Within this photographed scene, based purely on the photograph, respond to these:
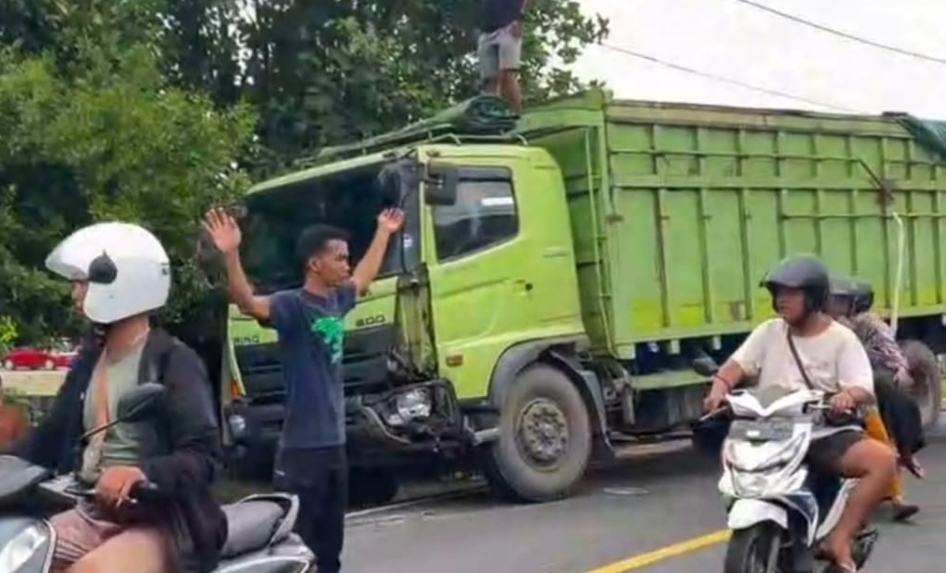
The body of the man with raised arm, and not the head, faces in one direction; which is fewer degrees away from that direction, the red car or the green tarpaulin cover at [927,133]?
the green tarpaulin cover

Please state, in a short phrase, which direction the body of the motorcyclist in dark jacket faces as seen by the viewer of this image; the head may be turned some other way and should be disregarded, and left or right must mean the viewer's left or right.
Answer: facing the viewer and to the left of the viewer

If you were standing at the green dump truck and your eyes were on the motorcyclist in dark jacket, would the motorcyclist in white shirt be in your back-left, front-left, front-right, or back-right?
front-left

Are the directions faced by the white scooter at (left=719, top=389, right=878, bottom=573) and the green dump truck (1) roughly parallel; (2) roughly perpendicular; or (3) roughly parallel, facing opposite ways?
roughly parallel

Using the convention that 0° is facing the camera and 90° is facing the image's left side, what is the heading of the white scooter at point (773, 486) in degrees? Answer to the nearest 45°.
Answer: approximately 45°

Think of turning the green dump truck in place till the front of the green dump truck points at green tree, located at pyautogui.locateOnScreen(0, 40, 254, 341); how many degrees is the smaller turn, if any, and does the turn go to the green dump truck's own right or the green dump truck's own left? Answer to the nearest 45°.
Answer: approximately 45° to the green dump truck's own right

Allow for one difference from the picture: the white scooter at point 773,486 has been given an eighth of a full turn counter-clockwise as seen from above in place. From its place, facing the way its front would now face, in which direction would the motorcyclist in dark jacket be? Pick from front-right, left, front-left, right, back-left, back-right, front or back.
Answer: front-right

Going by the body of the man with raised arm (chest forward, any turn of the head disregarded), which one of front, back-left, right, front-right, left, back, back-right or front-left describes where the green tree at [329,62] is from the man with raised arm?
back-left

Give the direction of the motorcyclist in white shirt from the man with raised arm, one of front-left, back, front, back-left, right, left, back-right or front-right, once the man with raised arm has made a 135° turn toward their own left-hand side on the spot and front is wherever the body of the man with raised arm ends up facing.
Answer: right

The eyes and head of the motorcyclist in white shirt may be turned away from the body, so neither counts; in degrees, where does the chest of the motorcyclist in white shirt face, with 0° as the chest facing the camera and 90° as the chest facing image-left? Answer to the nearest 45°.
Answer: approximately 45°

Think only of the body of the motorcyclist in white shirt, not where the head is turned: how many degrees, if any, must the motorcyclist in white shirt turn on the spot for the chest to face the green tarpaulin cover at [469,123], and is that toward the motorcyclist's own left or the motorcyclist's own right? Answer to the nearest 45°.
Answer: approximately 90° to the motorcyclist's own right

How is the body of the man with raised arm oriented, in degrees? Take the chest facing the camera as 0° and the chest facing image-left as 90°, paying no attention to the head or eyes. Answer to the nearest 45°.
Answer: approximately 315°
